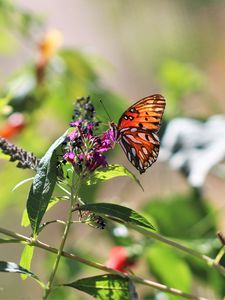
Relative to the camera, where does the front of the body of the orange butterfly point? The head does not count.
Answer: to the viewer's left
